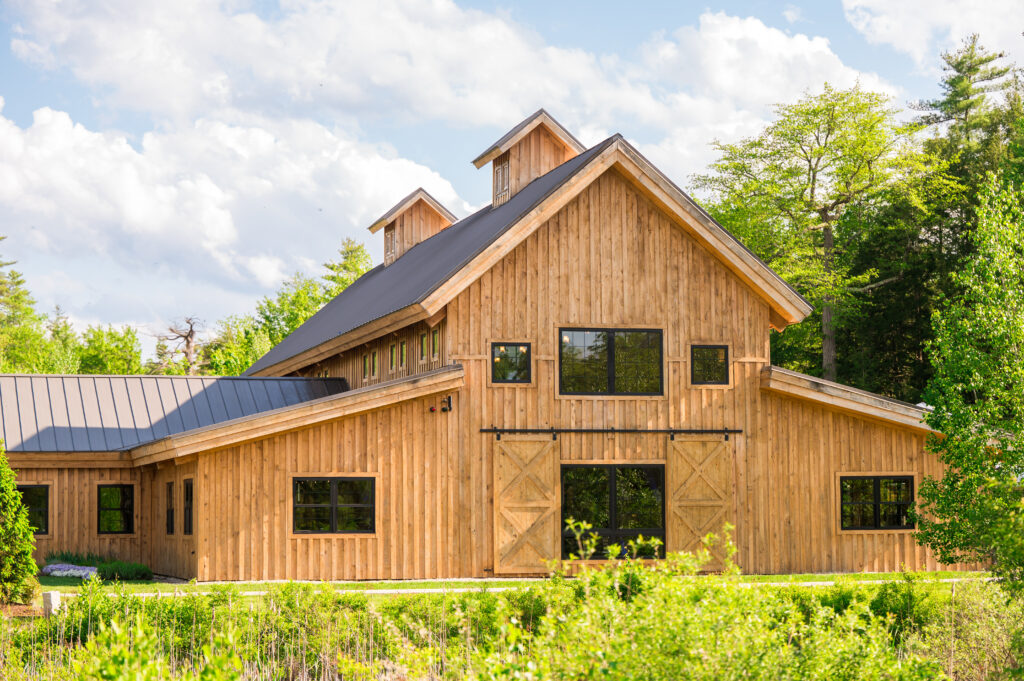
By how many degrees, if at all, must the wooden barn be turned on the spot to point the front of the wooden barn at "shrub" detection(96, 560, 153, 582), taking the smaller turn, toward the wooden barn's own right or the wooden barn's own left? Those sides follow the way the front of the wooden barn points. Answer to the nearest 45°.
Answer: approximately 90° to the wooden barn's own right

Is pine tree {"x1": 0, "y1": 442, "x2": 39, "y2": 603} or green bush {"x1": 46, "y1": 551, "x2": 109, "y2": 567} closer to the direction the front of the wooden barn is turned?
the pine tree

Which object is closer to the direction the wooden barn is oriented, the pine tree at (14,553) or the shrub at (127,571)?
the pine tree

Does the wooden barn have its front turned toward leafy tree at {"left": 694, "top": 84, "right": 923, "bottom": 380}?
no

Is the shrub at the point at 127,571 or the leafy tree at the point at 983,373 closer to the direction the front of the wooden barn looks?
the leafy tree

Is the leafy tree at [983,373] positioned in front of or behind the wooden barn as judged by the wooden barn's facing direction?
in front

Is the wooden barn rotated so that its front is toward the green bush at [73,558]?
no

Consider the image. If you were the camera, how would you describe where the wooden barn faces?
facing the viewer
